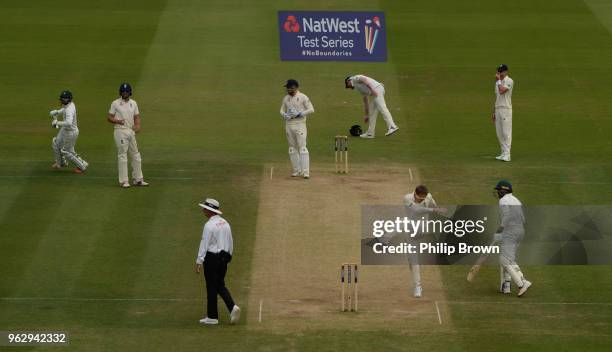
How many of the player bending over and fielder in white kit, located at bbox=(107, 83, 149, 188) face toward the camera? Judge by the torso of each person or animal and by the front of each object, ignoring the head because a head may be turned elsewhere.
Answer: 1

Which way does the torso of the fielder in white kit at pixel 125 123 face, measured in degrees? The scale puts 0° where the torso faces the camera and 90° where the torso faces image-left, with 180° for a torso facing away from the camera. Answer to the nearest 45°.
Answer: approximately 0°

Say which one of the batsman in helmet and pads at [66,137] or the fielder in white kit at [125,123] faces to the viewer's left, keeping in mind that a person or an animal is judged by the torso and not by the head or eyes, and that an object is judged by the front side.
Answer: the batsman in helmet and pads at [66,137]

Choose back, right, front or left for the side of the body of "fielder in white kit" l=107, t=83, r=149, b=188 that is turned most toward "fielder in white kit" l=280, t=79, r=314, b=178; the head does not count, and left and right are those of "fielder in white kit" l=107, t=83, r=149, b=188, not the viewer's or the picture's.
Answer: left

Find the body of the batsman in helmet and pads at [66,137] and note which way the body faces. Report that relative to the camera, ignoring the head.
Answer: to the viewer's left

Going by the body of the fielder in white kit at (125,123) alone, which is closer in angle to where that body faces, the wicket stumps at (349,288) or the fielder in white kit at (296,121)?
the wicket stumps

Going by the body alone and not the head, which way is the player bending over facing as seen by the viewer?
to the viewer's left

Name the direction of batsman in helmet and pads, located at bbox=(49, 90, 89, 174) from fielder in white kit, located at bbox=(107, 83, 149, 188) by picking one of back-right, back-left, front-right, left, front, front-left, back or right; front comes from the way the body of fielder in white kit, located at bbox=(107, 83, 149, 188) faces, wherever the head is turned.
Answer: back-right

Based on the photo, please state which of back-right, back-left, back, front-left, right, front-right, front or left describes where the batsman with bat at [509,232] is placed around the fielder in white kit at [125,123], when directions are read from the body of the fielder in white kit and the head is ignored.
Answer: front-left
